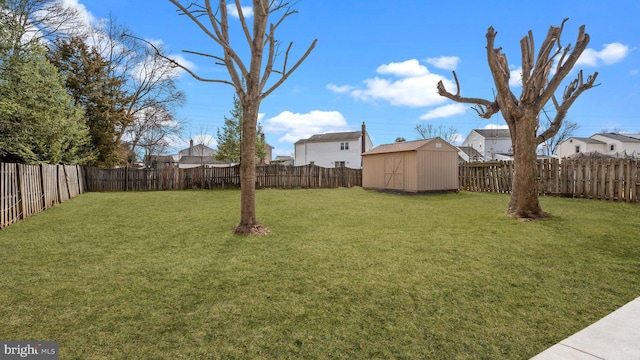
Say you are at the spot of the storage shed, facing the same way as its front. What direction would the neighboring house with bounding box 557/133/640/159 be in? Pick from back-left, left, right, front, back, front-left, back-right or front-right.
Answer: back

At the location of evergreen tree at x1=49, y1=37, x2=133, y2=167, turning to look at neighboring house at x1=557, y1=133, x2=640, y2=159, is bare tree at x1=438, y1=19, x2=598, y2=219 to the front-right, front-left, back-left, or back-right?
front-right

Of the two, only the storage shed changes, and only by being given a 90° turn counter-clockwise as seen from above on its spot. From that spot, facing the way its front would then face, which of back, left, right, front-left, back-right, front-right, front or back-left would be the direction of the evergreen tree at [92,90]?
back-right

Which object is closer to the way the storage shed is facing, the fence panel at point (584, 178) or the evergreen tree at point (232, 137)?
the evergreen tree

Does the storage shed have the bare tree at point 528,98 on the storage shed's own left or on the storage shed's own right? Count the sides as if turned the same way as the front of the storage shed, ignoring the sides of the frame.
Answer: on the storage shed's own left

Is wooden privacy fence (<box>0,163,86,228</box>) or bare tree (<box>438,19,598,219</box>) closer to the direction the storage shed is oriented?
the wooden privacy fence

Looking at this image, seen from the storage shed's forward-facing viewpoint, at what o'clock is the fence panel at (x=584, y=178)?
The fence panel is roughly at 8 o'clock from the storage shed.

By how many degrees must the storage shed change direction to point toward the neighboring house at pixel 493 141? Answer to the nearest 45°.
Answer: approximately 135° to its right

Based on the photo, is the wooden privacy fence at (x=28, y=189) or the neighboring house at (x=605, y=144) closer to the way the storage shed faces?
the wooden privacy fence

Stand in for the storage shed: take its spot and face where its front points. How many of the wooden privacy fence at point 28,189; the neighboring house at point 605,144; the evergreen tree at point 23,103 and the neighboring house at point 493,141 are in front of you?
2

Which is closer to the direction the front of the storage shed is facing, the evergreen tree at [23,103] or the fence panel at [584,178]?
the evergreen tree

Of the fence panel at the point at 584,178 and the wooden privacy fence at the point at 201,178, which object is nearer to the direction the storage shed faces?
the wooden privacy fence

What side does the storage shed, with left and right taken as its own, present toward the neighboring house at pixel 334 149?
right

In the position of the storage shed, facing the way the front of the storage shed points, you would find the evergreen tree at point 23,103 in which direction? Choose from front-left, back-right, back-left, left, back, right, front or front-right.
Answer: front

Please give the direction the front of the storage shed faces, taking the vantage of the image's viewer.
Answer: facing the viewer and to the left of the viewer

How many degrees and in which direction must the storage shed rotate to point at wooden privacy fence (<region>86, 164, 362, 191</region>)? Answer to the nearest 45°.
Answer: approximately 45° to its right

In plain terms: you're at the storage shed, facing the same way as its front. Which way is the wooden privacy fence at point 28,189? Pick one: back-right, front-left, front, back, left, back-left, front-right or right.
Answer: front
